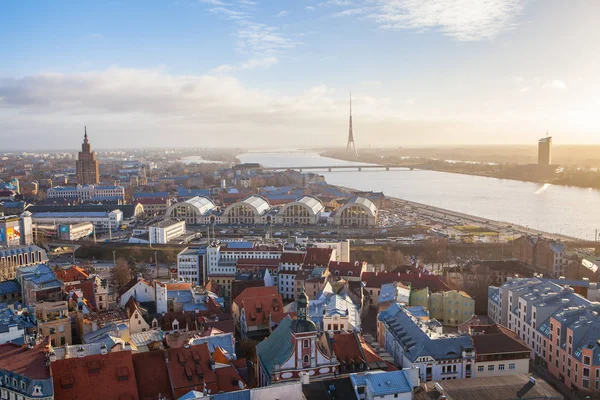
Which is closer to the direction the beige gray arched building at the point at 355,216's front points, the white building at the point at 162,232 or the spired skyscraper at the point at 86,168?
the white building

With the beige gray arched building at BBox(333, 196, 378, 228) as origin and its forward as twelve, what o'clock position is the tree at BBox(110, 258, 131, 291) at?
The tree is roughly at 1 o'clock from the beige gray arched building.

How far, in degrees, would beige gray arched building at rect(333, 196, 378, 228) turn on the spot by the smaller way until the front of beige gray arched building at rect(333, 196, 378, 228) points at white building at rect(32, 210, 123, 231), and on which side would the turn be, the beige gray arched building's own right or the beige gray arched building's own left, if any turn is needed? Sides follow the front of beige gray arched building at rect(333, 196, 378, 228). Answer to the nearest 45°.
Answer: approximately 90° to the beige gray arched building's own right

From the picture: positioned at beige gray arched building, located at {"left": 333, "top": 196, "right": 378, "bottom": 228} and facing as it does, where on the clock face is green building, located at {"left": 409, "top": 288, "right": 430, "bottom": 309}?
The green building is roughly at 12 o'clock from the beige gray arched building.

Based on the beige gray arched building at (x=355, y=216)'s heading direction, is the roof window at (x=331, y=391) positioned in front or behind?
in front

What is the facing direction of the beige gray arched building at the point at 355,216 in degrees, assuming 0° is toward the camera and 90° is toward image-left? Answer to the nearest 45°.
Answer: approximately 0°

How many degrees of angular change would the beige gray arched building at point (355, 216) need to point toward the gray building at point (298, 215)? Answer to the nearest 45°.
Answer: approximately 90° to its right

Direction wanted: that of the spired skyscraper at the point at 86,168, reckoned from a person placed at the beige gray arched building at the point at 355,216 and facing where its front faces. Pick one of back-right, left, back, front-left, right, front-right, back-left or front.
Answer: back-right

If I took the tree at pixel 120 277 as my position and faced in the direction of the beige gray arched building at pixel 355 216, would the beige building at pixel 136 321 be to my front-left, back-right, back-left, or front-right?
back-right

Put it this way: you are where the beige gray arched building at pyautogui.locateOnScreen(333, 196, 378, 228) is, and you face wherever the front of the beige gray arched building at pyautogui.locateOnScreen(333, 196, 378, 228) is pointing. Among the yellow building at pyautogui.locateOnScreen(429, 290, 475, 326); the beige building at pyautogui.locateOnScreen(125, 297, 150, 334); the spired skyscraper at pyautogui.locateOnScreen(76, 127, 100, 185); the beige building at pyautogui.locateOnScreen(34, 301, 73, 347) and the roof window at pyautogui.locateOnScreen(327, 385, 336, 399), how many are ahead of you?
4

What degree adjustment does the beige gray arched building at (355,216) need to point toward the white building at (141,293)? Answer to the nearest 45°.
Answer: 0° — it already faces it

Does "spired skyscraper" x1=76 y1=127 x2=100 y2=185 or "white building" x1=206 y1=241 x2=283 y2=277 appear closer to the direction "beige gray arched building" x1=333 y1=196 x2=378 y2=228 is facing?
the white building

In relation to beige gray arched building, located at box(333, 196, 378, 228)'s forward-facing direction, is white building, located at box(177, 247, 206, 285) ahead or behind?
ahead

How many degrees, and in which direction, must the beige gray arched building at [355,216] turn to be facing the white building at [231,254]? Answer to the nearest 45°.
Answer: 0° — it already faces it

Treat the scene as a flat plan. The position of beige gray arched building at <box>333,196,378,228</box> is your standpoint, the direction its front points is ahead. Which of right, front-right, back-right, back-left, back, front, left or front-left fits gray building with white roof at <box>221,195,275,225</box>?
right
